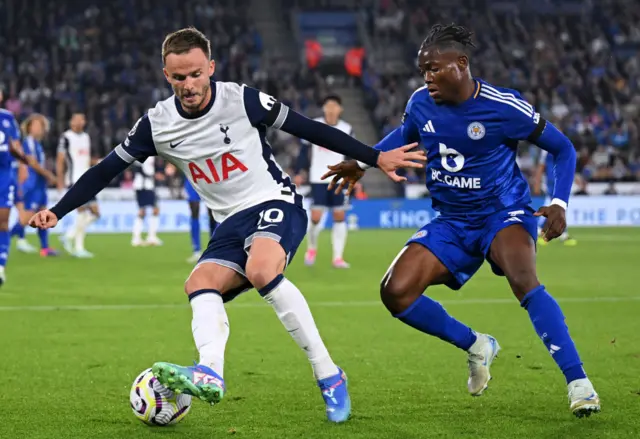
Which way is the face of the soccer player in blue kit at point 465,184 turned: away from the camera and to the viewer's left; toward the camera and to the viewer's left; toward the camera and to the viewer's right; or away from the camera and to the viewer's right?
toward the camera and to the viewer's left

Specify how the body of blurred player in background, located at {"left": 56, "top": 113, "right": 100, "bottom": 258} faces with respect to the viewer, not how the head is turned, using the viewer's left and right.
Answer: facing the viewer and to the right of the viewer

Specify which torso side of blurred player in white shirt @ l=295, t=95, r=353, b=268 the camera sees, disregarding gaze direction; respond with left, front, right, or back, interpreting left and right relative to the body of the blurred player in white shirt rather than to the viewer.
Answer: front

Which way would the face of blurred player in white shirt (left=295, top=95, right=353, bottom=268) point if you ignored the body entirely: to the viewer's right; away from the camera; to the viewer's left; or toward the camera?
toward the camera

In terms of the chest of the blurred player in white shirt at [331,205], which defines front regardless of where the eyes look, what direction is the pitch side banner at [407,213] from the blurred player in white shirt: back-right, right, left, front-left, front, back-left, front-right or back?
back

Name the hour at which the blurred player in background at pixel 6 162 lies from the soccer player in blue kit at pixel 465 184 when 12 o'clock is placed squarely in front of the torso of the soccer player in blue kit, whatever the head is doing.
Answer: The blurred player in background is roughly at 3 o'clock from the soccer player in blue kit.

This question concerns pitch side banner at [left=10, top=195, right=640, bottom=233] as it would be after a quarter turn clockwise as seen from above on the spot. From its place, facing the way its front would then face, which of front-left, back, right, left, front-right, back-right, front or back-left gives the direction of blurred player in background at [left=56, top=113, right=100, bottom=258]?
front-left

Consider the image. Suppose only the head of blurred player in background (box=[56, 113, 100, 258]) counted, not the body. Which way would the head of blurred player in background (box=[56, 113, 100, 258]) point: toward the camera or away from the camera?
toward the camera

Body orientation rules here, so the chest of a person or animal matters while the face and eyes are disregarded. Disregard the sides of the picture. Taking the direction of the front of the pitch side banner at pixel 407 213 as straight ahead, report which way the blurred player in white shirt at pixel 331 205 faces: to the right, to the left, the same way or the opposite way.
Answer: the same way

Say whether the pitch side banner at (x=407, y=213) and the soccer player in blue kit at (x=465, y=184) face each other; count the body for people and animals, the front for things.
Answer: no

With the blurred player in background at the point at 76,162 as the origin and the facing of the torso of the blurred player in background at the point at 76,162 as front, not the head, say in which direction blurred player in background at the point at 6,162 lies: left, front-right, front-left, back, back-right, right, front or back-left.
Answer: front-right

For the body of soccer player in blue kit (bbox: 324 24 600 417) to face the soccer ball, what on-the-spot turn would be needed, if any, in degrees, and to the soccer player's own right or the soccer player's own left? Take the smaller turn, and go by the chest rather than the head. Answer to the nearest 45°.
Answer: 0° — they already face it

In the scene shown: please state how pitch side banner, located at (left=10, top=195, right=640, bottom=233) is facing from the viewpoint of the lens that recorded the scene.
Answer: facing the viewer

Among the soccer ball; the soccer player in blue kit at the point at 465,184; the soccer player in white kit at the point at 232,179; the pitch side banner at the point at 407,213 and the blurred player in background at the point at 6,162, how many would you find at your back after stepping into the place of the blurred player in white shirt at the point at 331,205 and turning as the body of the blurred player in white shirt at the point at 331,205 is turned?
1

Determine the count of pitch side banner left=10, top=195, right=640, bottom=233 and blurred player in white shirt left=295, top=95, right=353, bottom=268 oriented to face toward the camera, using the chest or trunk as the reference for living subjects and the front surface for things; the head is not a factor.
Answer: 2

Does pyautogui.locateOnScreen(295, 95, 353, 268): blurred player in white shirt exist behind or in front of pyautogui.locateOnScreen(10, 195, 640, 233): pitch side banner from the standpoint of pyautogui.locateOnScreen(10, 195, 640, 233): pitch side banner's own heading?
in front

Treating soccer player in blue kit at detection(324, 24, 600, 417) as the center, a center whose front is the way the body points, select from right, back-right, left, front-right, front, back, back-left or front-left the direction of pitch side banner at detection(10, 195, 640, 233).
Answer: back-right

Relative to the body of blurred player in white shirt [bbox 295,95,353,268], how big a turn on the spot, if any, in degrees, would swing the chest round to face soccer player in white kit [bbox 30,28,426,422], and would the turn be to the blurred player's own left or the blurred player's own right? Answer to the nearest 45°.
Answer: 0° — they already face them

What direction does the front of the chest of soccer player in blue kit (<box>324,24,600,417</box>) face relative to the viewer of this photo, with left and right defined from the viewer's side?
facing the viewer and to the left of the viewer
